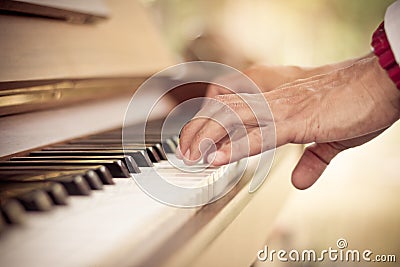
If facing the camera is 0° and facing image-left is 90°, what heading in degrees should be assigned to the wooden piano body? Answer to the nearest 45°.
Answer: approximately 315°
